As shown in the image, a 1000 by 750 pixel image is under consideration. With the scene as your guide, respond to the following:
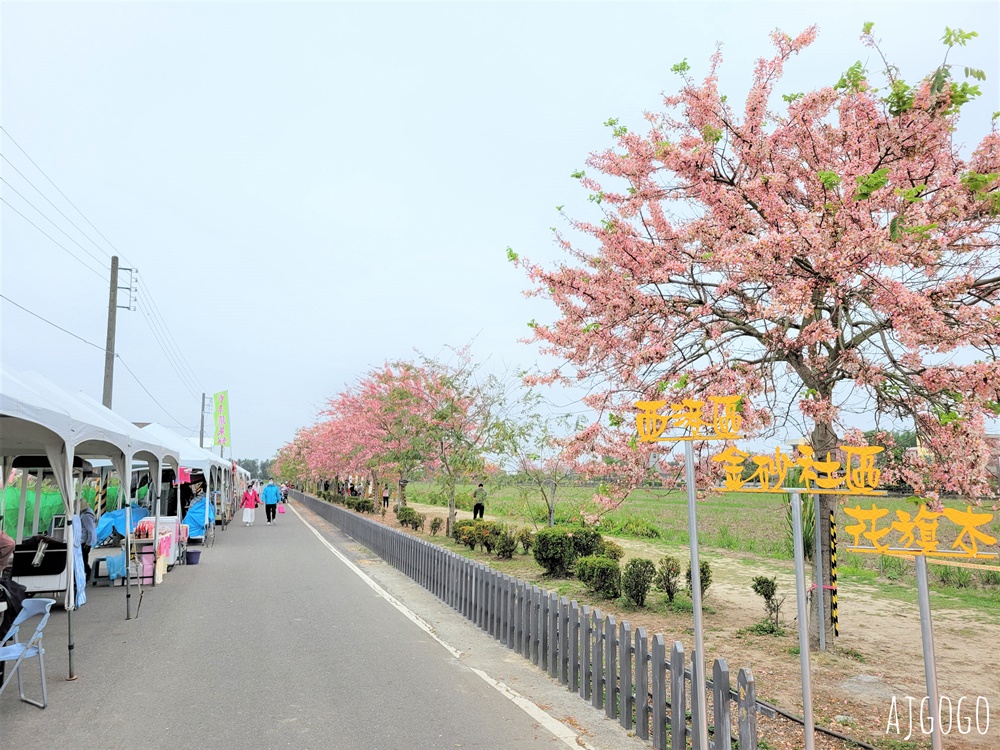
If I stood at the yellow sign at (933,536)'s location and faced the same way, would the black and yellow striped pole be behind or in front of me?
behind

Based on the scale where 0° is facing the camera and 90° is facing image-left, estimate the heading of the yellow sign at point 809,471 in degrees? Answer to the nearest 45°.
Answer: approximately 0°

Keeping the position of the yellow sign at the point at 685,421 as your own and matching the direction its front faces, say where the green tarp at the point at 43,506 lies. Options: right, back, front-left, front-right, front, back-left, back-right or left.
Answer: back-right

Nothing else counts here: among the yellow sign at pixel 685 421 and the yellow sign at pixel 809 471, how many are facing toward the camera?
2

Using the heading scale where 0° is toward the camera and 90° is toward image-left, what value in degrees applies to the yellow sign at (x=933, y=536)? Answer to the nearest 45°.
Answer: approximately 0°

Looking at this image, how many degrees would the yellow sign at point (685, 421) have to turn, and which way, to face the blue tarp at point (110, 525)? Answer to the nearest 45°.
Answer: approximately 135° to its right

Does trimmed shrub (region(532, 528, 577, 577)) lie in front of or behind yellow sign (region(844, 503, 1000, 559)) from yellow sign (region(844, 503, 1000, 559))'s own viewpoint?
behind

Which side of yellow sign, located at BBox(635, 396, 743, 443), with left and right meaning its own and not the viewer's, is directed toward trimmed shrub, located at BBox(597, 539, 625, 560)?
back

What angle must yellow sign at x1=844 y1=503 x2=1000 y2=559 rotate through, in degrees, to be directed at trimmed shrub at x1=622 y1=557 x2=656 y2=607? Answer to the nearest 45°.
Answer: approximately 135° to its right
